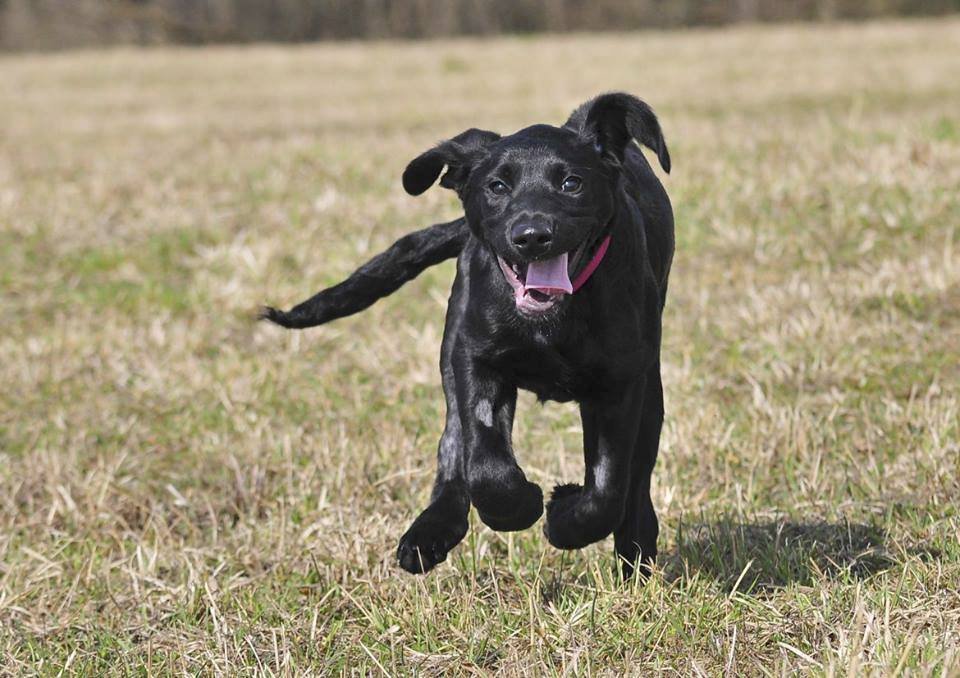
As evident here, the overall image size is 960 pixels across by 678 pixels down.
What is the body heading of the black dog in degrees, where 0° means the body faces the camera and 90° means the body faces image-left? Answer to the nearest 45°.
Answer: approximately 0°
